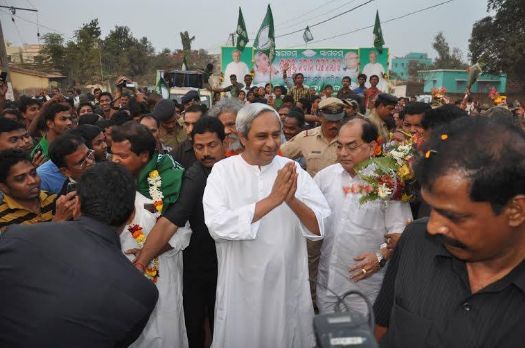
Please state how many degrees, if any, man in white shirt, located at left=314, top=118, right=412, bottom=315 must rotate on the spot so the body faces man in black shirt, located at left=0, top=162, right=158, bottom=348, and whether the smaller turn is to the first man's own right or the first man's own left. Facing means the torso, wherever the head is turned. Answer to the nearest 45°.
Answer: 0° — they already face them

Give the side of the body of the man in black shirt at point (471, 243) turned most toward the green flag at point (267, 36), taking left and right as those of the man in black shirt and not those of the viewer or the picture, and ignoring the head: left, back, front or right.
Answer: right

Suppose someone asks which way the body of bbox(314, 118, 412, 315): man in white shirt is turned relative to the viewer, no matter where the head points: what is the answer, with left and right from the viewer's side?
facing the viewer and to the left of the viewer

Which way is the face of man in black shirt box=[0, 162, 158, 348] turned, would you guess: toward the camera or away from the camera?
away from the camera

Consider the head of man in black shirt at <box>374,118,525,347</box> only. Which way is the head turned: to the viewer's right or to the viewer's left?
to the viewer's left

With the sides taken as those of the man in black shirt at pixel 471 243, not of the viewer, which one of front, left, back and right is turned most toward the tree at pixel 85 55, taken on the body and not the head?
right

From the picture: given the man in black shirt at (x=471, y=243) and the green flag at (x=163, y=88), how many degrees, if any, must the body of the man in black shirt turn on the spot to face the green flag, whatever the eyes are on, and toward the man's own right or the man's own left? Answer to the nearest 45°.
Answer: approximately 90° to the man's own right

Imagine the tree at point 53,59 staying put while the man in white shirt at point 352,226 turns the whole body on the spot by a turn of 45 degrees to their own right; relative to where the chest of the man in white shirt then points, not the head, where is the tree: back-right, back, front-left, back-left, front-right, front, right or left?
front-right

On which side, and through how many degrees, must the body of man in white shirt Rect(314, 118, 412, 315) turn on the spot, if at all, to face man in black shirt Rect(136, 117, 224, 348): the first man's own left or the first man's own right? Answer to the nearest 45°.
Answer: approximately 45° to the first man's own right

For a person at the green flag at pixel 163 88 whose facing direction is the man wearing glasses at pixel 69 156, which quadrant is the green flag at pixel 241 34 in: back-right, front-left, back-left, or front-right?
back-left

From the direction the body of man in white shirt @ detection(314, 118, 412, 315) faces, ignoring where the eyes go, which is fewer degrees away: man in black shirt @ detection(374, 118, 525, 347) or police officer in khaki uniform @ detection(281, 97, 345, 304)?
the man in black shirt

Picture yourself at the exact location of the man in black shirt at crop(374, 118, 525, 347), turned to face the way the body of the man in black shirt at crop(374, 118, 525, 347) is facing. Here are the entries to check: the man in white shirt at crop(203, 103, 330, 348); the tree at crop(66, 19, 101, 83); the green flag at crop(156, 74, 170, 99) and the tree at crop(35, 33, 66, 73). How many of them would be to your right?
4

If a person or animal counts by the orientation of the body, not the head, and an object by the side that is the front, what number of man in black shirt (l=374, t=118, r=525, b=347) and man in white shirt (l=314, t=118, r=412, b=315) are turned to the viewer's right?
0

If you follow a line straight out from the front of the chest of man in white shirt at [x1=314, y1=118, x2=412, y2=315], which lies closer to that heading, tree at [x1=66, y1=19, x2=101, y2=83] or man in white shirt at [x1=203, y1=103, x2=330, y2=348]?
the man in white shirt
